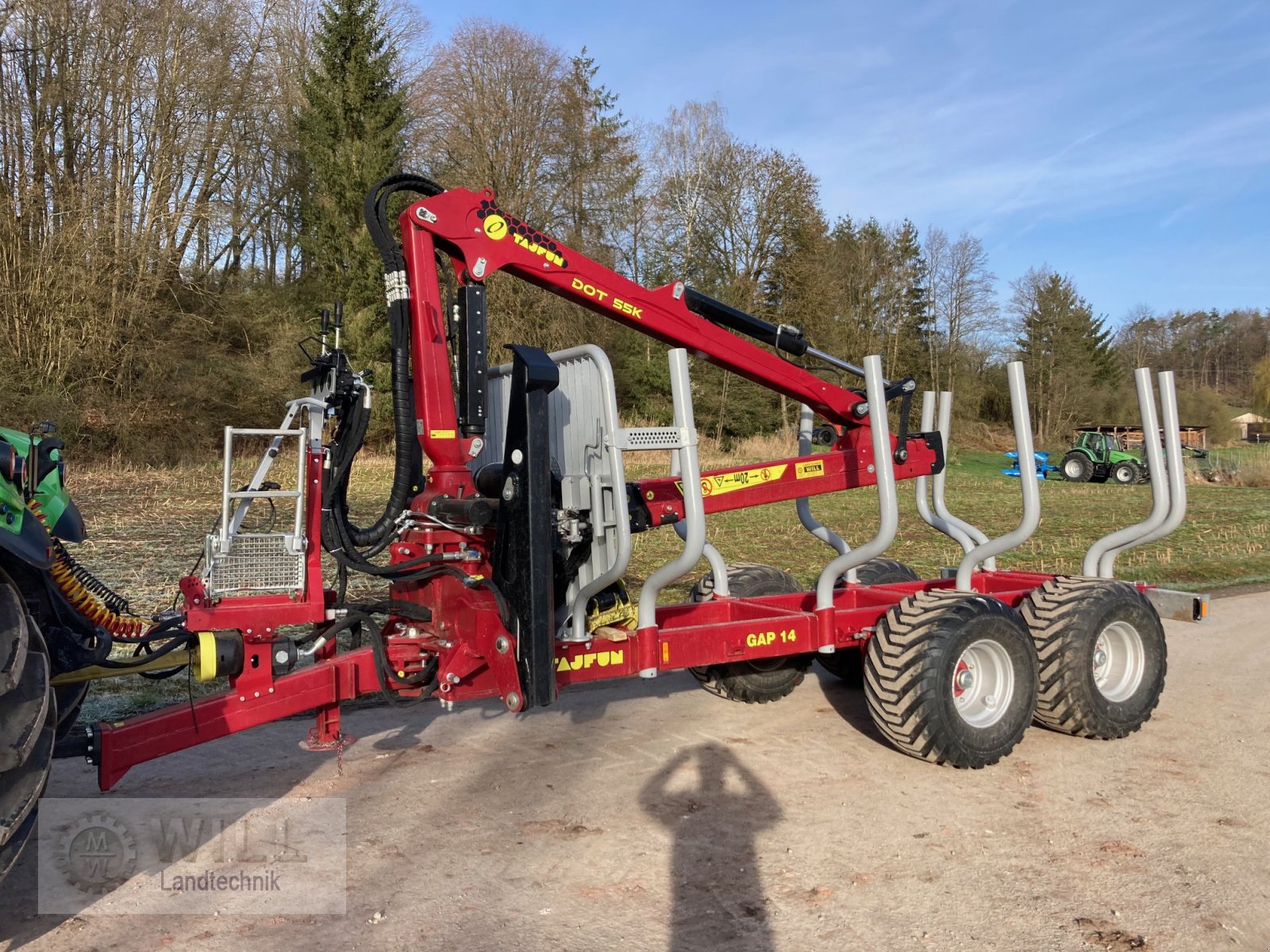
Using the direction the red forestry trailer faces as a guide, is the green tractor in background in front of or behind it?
behind

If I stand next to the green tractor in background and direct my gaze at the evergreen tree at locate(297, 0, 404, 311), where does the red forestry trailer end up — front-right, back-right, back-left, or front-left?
front-left

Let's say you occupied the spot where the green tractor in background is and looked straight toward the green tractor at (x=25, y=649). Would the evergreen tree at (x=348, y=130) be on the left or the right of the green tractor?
right

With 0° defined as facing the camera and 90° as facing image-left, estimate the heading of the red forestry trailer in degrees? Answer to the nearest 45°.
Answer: approximately 45°

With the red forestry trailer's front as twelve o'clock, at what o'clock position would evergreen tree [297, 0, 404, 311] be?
The evergreen tree is roughly at 4 o'clock from the red forestry trailer.

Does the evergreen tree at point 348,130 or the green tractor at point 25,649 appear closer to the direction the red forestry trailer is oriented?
the green tractor

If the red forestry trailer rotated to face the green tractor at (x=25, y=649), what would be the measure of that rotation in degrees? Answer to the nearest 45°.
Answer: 0° — it already faces it
